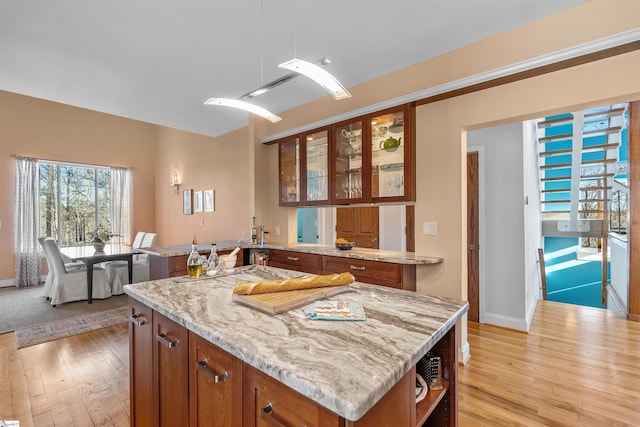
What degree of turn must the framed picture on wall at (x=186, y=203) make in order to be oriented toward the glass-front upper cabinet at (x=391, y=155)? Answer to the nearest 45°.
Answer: approximately 45° to its left

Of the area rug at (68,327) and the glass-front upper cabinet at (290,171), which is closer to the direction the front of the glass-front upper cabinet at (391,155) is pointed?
the area rug

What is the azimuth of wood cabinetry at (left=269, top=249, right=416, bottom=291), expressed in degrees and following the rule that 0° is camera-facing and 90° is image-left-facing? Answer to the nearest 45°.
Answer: approximately 45°

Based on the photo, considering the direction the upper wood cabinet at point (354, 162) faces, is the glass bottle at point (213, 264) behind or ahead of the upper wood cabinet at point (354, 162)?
ahead

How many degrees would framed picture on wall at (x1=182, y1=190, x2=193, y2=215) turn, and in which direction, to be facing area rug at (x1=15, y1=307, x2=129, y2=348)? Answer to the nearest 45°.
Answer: approximately 45° to its right

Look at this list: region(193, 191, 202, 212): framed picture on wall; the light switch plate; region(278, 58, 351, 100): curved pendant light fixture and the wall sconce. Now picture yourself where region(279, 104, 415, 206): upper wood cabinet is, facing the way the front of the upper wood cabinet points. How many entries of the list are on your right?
2

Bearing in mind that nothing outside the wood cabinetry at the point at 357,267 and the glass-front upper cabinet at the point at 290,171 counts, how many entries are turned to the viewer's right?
0

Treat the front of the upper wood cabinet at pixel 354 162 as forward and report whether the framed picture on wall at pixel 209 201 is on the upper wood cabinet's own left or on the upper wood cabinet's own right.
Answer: on the upper wood cabinet's own right

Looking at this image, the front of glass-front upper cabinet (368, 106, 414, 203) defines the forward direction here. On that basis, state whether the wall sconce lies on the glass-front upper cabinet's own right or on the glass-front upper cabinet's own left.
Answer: on the glass-front upper cabinet's own right

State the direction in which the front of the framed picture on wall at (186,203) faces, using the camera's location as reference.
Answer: facing the viewer

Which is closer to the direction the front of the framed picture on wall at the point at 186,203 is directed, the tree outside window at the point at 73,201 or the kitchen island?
the kitchen island

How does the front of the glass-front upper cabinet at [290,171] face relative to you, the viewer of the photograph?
facing the viewer and to the left of the viewer

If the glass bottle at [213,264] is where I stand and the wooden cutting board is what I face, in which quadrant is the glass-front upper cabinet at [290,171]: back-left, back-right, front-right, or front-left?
back-left

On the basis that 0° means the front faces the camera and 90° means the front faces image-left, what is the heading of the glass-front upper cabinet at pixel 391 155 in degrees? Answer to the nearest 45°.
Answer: approximately 45°
